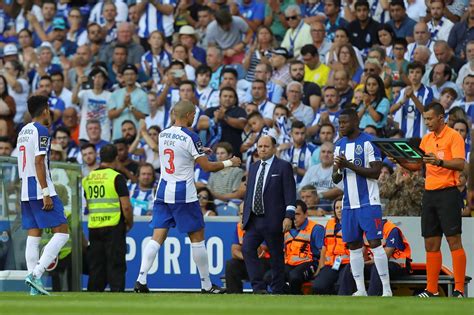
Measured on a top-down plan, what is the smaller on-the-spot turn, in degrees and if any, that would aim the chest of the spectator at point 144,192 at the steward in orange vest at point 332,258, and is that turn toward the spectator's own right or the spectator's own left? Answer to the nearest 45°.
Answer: approximately 45° to the spectator's own left

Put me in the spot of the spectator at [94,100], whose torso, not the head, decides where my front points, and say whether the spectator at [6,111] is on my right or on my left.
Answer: on my right

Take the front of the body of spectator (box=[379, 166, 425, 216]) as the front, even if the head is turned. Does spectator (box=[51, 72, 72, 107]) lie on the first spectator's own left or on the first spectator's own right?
on the first spectator's own right

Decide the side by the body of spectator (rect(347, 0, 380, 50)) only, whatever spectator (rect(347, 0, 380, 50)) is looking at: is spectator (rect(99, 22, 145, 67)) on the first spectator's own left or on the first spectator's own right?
on the first spectator's own right

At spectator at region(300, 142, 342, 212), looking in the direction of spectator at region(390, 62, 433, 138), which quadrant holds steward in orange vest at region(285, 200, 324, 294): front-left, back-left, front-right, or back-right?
back-right

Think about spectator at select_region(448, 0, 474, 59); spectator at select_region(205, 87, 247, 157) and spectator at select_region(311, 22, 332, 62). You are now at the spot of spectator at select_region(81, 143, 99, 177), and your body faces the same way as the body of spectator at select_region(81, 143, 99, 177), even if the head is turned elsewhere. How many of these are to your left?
3

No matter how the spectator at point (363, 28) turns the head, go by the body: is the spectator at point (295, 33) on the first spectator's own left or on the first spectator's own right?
on the first spectator's own right

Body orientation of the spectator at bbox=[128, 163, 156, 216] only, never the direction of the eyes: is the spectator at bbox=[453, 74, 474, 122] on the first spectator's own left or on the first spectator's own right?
on the first spectator's own left

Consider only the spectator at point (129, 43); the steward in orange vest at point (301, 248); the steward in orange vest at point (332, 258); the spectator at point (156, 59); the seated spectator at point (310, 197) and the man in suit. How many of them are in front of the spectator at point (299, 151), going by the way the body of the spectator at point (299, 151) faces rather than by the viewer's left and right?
4

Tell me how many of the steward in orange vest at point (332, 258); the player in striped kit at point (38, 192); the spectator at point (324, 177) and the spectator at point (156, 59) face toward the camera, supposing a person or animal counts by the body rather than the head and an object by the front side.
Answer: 3
